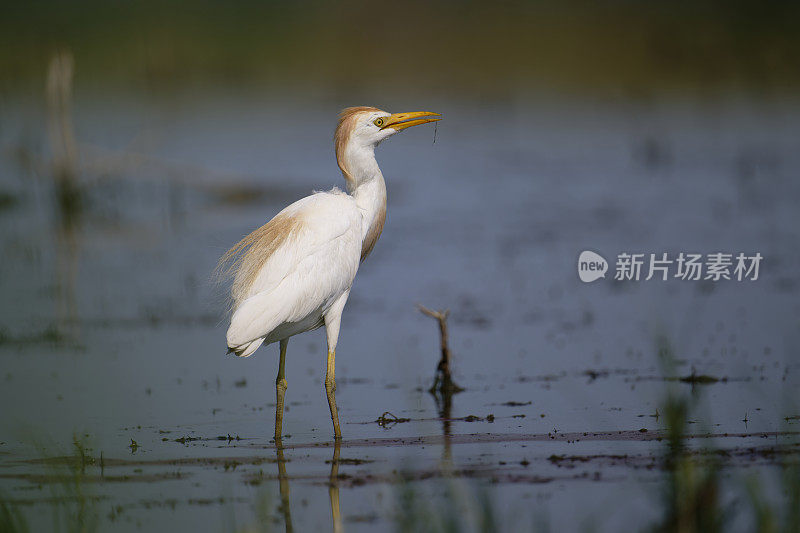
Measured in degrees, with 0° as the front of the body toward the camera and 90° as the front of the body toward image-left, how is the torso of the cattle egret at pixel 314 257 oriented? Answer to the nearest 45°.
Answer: approximately 270°

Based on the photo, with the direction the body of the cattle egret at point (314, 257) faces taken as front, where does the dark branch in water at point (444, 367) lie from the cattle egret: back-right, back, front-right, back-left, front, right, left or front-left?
front-left
